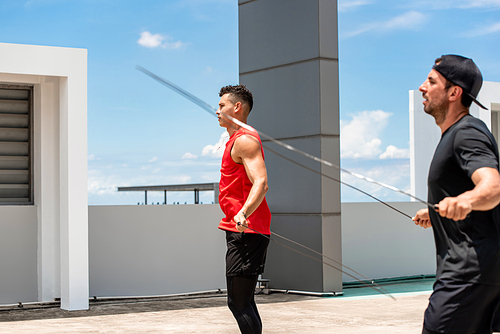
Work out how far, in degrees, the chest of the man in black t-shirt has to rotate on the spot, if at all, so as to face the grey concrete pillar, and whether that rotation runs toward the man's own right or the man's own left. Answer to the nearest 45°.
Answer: approximately 90° to the man's own right

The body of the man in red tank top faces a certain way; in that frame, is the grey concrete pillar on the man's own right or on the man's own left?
on the man's own right

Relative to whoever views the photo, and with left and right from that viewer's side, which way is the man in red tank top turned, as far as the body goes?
facing to the left of the viewer

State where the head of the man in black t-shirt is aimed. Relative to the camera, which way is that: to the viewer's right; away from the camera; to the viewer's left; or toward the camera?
to the viewer's left

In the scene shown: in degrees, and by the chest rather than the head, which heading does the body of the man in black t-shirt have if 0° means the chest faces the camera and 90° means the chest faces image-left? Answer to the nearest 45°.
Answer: approximately 90°

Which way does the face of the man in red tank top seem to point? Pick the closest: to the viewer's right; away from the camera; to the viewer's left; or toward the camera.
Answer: to the viewer's left
